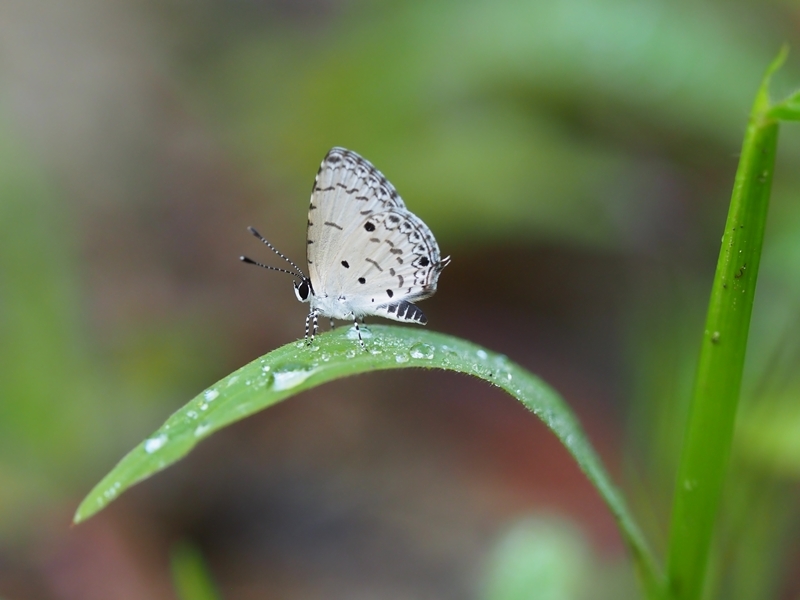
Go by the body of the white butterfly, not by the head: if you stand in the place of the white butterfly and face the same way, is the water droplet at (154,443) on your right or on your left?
on your left

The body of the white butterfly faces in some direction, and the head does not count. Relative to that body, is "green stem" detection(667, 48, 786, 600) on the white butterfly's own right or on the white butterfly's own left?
on the white butterfly's own left

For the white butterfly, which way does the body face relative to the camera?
to the viewer's left
